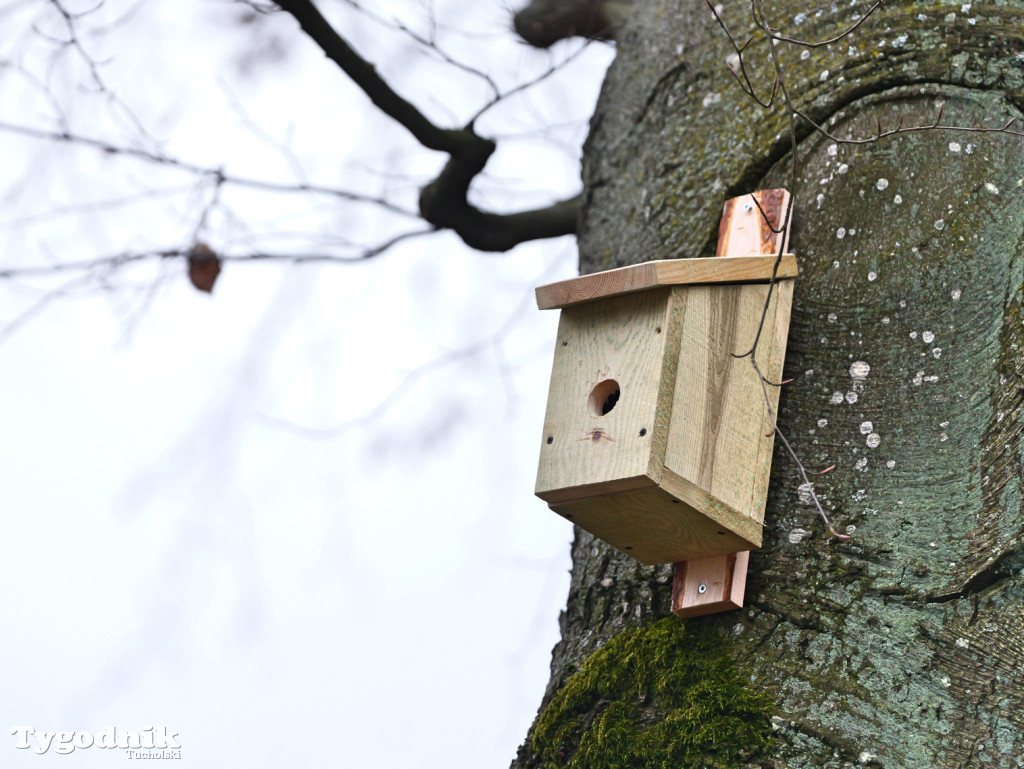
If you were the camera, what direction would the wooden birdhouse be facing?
facing the viewer and to the left of the viewer
